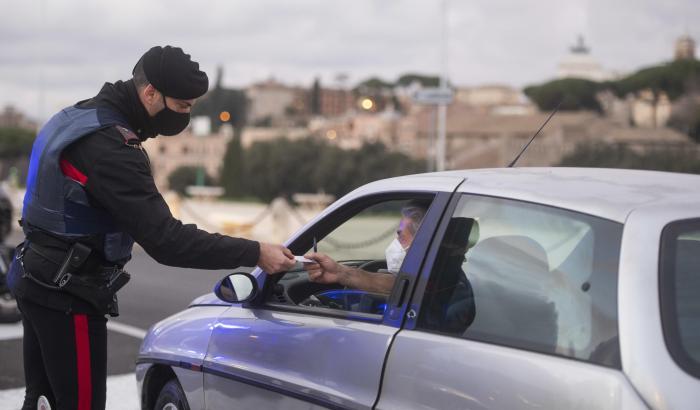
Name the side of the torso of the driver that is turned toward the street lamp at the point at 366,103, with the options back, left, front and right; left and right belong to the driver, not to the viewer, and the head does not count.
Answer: right

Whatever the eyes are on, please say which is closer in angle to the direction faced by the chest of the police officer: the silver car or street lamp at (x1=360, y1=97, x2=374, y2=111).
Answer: the silver car

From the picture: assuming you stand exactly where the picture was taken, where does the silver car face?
facing away from the viewer and to the left of the viewer

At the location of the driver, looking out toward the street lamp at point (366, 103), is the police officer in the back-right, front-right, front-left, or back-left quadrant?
back-left

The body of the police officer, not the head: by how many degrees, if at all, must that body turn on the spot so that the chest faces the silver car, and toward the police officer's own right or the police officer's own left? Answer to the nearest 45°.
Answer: approximately 45° to the police officer's own right

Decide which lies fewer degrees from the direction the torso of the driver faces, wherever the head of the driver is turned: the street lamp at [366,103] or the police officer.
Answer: the police officer

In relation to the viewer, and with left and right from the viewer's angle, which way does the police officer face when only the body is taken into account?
facing to the right of the viewer

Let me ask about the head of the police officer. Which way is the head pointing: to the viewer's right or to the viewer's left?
to the viewer's right

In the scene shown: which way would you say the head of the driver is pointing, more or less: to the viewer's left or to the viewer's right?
to the viewer's left

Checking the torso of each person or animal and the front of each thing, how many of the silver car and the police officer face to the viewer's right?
1

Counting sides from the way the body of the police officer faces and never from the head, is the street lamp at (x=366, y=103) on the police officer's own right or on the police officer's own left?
on the police officer's own left

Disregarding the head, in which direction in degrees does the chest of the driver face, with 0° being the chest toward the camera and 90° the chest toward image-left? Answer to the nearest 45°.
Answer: approximately 90°

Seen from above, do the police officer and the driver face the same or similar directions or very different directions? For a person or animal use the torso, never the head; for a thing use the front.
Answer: very different directions

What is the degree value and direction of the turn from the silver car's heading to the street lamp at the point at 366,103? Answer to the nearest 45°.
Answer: approximately 45° to its right
